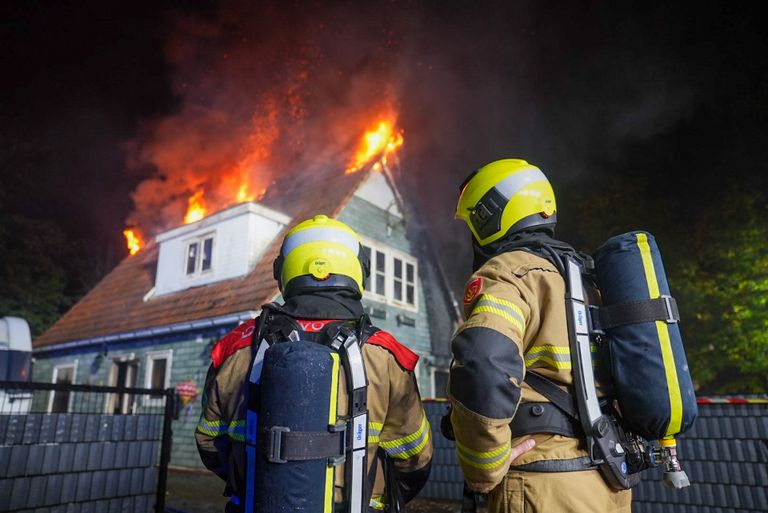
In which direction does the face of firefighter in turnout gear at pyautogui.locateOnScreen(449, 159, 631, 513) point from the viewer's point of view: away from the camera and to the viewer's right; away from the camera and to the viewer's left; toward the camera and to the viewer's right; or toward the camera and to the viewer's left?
away from the camera and to the viewer's left

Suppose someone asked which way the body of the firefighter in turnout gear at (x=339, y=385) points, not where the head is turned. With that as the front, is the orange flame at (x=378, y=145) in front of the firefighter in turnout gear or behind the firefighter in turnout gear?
in front

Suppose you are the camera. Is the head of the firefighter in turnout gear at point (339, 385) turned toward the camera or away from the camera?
away from the camera

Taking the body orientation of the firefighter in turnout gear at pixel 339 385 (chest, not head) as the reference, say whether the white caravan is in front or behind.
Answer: in front

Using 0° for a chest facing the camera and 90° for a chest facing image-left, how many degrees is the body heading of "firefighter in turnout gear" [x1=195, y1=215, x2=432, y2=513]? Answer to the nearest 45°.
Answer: approximately 180°
